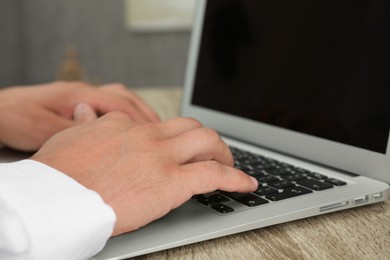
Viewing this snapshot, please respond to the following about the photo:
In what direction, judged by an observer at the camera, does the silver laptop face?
facing the viewer and to the left of the viewer
